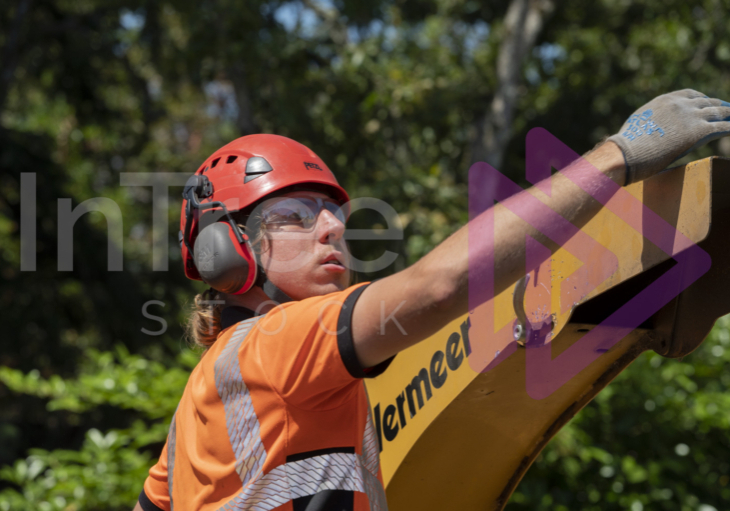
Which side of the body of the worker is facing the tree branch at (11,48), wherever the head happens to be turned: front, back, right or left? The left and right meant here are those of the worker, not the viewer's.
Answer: left

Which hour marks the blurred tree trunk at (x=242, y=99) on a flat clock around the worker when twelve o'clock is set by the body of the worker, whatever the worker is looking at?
The blurred tree trunk is roughly at 10 o'clock from the worker.

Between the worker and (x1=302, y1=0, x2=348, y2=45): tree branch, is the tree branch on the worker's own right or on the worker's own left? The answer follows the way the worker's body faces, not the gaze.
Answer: on the worker's own left

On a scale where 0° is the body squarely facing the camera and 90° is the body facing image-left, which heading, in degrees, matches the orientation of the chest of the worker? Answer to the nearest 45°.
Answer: approximately 225°
